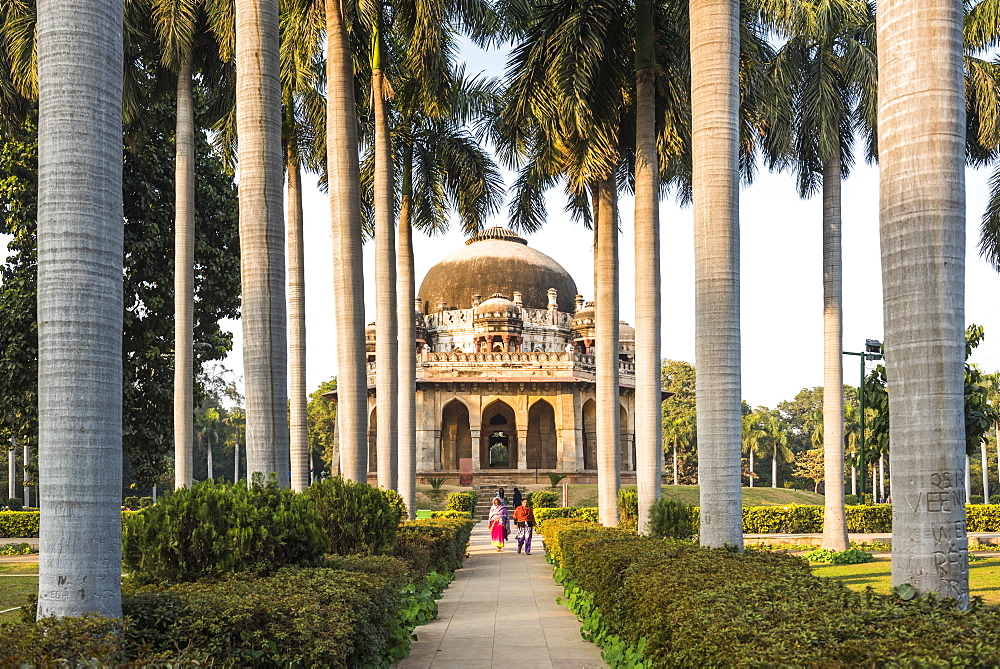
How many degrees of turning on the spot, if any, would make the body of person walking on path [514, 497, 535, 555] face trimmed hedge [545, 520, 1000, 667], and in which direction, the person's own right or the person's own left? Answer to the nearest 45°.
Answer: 0° — they already face it

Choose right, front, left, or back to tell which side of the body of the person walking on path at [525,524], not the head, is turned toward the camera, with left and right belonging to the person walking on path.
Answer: front

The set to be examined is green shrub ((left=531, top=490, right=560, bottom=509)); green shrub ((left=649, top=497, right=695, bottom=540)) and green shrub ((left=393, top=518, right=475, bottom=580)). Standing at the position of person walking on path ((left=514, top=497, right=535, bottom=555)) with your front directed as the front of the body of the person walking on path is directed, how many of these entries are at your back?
1

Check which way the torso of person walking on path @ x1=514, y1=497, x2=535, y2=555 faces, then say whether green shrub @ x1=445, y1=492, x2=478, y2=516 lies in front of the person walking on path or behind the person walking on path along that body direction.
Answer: behind

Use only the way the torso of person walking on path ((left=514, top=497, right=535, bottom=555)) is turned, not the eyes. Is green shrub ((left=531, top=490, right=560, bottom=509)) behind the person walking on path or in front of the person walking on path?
behind

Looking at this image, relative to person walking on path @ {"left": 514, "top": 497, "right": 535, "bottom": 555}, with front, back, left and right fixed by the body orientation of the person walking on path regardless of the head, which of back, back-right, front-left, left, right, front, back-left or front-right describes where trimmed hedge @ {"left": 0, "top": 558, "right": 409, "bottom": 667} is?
front

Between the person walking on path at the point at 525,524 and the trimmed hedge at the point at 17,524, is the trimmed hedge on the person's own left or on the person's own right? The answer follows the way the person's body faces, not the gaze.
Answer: on the person's own right
